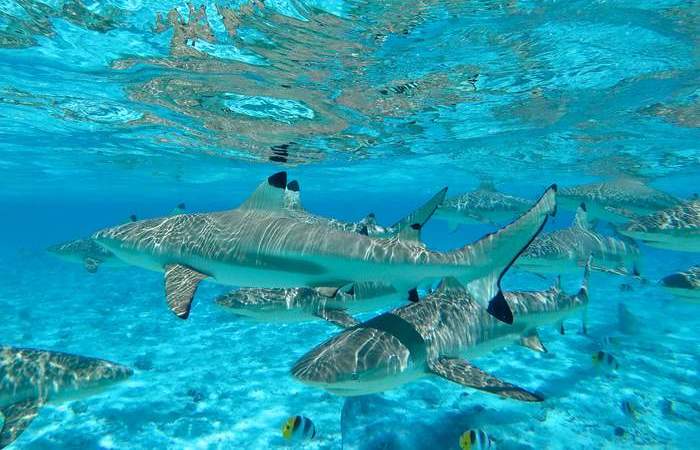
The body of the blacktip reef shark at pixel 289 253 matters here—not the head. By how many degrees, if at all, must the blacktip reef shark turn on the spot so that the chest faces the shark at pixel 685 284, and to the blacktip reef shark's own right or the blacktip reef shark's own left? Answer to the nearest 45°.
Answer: approximately 180°

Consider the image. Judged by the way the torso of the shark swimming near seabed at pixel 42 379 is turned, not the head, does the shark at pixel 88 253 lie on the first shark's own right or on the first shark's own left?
on the first shark's own left

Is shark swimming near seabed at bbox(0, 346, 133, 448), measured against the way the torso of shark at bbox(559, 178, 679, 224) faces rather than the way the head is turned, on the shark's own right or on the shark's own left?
on the shark's own left

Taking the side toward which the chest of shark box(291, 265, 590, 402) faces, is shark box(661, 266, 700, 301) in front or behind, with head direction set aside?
behind

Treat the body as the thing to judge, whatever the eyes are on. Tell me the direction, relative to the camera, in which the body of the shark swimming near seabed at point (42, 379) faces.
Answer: to the viewer's right

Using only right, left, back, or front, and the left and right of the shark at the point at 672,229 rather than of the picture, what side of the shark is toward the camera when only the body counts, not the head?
left

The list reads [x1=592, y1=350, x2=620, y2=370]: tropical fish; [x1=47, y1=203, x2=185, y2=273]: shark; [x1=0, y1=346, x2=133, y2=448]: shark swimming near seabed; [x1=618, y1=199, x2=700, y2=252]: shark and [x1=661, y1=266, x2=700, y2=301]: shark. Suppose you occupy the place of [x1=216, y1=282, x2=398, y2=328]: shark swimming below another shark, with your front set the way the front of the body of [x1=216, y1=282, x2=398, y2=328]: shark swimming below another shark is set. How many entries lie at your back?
3

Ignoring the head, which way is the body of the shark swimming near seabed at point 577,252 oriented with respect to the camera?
to the viewer's left

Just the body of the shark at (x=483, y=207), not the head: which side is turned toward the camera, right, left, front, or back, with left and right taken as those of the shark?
left

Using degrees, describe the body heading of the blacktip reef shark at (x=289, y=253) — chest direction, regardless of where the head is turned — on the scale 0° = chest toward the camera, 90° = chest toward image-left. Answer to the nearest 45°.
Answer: approximately 90°
